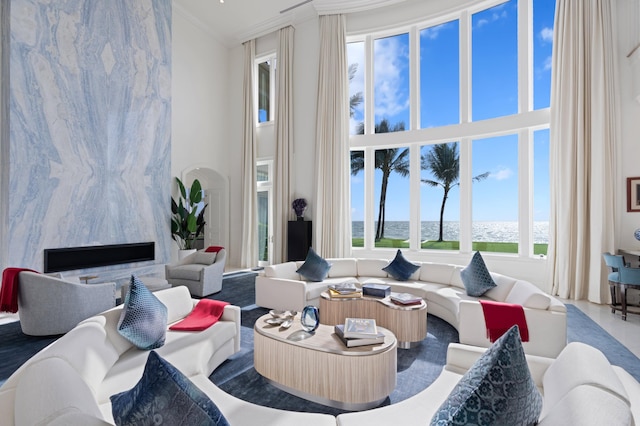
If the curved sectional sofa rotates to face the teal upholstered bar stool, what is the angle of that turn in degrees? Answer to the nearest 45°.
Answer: approximately 90° to its left

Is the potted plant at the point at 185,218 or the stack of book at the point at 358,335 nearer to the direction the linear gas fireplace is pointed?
the stack of book

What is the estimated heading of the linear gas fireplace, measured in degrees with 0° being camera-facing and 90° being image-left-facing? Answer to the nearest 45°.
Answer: approximately 315°

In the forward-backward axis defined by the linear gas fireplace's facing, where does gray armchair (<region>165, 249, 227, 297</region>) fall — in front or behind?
in front

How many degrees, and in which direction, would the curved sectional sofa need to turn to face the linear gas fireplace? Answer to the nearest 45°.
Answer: approximately 90° to its right

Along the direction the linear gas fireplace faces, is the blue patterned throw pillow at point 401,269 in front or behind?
in front

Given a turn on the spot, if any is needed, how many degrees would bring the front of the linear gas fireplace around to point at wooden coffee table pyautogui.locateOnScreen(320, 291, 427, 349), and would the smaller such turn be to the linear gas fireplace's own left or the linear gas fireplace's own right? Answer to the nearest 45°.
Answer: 0° — it already faces it

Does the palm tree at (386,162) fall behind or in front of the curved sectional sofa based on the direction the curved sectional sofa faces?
behind

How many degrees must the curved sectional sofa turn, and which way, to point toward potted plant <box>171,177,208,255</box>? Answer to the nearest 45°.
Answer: approximately 90° to its right

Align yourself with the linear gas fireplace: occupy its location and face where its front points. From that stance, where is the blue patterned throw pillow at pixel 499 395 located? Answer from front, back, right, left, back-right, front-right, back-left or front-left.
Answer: front-right

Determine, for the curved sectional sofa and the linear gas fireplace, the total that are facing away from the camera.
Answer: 0

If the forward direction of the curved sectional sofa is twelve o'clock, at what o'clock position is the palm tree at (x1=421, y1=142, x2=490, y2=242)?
The palm tree is roughly at 6 o'clock from the curved sectional sofa.

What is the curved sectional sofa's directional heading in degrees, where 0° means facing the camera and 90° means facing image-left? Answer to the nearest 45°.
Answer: approximately 0°
